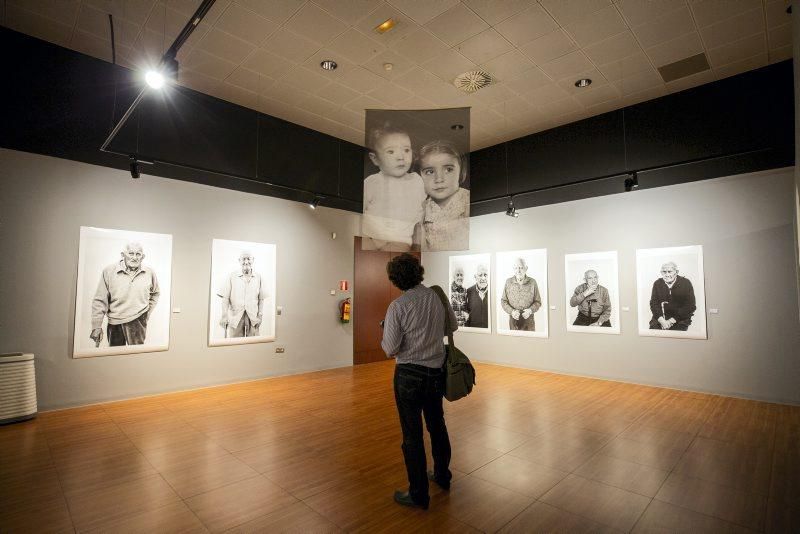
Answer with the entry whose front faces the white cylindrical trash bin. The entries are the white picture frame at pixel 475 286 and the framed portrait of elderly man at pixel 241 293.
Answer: the white picture frame

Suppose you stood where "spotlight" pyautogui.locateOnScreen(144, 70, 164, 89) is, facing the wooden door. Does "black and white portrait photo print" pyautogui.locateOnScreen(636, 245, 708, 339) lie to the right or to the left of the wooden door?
right

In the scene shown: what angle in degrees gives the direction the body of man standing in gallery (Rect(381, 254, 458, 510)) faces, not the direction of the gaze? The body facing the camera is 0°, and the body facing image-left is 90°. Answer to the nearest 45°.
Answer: approximately 135°

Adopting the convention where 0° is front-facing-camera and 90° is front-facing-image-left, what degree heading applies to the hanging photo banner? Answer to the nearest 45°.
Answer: approximately 0°

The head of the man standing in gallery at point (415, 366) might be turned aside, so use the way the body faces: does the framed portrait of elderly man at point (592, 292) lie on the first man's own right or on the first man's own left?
on the first man's own right

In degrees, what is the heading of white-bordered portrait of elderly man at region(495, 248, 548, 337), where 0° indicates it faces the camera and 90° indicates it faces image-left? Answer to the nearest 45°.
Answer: approximately 45°

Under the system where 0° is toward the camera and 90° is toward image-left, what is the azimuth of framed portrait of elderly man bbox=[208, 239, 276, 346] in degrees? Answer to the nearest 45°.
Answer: approximately 315°

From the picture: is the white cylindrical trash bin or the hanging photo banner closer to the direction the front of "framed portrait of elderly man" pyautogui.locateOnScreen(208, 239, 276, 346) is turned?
the hanging photo banner

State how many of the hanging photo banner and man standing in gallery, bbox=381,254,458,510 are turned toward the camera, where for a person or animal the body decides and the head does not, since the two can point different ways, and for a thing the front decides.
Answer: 1

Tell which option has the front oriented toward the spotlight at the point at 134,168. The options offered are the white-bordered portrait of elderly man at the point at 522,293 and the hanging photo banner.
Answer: the white-bordered portrait of elderly man

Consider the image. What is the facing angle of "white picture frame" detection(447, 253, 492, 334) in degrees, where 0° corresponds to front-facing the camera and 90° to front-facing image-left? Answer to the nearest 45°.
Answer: approximately 45°

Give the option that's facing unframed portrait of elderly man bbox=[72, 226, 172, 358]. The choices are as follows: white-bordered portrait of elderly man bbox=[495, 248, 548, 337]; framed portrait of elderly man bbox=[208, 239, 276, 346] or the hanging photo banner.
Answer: white-bordered portrait of elderly man bbox=[495, 248, 548, 337]
